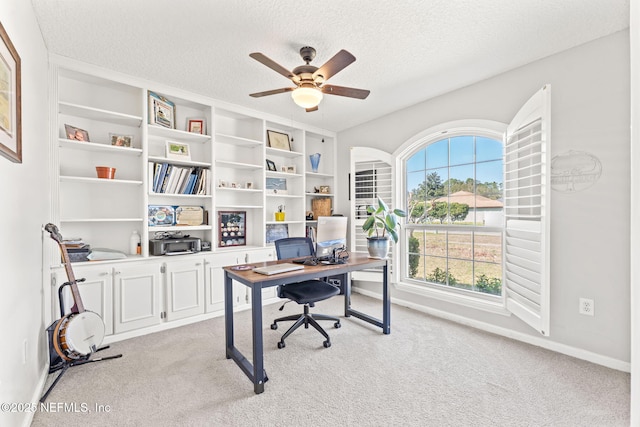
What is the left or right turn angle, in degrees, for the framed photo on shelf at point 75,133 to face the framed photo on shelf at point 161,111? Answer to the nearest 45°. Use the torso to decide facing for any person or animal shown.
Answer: approximately 45° to its left

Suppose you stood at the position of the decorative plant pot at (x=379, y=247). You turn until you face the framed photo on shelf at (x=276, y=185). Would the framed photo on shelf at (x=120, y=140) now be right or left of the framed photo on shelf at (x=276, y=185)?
left

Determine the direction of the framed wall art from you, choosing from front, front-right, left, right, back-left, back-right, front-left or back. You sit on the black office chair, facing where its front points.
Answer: right

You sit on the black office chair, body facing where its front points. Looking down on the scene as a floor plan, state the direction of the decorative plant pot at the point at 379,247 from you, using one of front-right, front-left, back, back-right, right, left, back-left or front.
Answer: front-left

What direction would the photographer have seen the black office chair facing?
facing the viewer and to the right of the viewer

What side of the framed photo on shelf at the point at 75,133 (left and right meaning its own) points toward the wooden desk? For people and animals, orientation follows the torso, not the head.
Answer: front

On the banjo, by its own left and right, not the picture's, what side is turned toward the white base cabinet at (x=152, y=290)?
left

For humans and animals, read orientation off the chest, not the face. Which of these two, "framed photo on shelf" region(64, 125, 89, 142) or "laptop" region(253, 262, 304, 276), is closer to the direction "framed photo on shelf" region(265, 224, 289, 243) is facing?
the laptop
